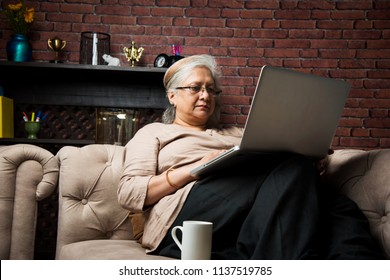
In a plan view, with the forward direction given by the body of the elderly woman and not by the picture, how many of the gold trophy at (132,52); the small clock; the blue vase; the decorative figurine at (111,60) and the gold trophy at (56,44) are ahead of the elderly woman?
0

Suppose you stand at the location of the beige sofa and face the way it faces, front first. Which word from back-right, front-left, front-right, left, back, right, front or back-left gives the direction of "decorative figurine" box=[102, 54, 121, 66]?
back

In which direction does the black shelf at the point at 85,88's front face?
toward the camera

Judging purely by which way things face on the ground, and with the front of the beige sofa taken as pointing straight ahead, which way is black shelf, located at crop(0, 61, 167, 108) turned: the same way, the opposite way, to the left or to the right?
the same way

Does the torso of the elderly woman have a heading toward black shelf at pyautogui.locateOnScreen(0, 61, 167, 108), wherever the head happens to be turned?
no

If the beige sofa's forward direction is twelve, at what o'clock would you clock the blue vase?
The blue vase is roughly at 5 o'clock from the beige sofa.

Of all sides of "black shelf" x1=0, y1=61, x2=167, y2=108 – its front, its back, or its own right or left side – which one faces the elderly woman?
front

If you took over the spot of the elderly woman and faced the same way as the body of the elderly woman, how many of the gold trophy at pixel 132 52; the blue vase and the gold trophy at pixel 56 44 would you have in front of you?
0

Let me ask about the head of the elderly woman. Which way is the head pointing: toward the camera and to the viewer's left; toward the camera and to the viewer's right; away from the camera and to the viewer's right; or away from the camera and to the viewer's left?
toward the camera and to the viewer's right

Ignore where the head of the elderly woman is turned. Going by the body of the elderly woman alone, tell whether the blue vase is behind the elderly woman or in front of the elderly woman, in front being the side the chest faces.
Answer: behind

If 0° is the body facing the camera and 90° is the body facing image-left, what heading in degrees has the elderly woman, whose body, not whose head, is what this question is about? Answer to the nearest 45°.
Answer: approximately 315°

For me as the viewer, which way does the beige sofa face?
facing the viewer

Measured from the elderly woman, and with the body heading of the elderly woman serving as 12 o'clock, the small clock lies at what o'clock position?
The small clock is roughly at 7 o'clock from the elderly woman.

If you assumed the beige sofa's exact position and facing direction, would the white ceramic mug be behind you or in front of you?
in front

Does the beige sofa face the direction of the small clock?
no
